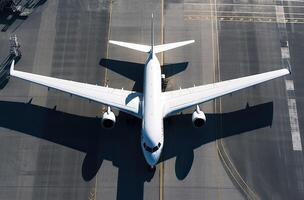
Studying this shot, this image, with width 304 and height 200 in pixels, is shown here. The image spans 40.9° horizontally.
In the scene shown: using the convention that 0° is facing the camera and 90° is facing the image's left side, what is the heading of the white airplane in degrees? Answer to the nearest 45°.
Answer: approximately 0°
